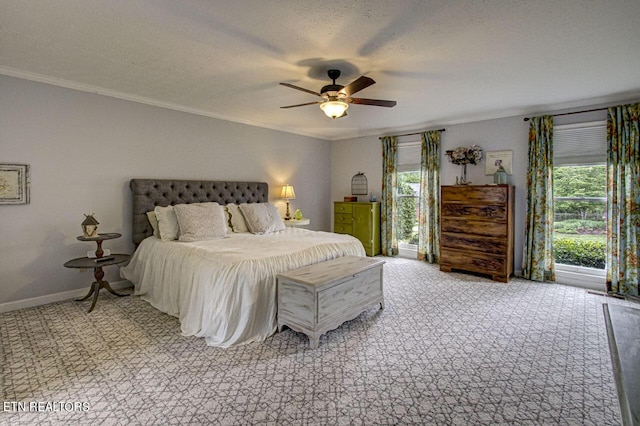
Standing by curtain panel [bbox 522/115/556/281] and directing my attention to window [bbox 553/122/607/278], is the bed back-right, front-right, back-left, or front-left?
back-right

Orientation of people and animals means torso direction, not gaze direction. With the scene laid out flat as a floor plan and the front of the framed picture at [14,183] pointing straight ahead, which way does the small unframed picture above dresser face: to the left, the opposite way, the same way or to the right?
to the right

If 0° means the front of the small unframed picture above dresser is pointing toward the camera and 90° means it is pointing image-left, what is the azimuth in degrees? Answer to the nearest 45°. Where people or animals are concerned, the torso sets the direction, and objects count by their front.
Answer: approximately 0°

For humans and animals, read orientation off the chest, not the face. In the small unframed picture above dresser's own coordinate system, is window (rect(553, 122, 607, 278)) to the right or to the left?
on its left

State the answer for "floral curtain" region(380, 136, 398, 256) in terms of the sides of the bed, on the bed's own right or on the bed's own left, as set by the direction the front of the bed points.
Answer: on the bed's own left

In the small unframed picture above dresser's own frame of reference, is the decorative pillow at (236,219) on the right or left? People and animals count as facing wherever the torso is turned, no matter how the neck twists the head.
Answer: on its right

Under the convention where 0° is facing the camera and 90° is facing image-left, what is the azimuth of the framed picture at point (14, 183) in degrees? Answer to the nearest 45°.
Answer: approximately 0°

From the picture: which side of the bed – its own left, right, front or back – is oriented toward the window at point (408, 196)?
left

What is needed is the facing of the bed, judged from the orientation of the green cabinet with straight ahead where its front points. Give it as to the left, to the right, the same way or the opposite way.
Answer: to the left

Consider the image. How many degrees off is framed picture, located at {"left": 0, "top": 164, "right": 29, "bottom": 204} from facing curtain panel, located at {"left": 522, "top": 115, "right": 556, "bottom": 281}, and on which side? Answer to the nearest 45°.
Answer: approximately 45° to its left

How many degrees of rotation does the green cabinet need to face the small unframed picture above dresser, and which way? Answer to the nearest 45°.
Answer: approximately 90° to its left

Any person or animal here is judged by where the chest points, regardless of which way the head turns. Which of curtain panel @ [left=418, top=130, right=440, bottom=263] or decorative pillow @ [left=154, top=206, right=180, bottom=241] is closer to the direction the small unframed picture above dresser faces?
the decorative pillow

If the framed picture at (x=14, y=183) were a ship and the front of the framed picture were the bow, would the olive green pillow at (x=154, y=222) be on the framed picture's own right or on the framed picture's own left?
on the framed picture's own left
